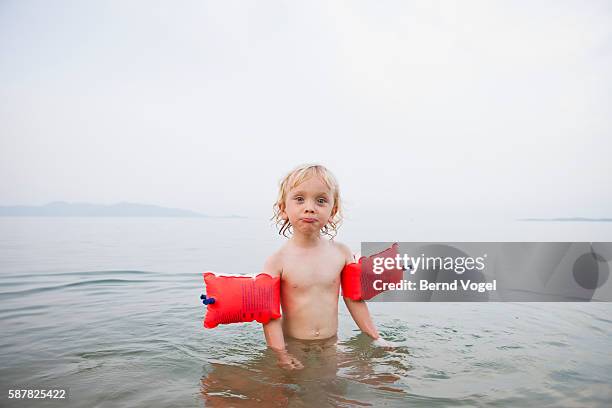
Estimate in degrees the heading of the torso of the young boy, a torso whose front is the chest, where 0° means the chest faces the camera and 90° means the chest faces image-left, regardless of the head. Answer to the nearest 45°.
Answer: approximately 0°
